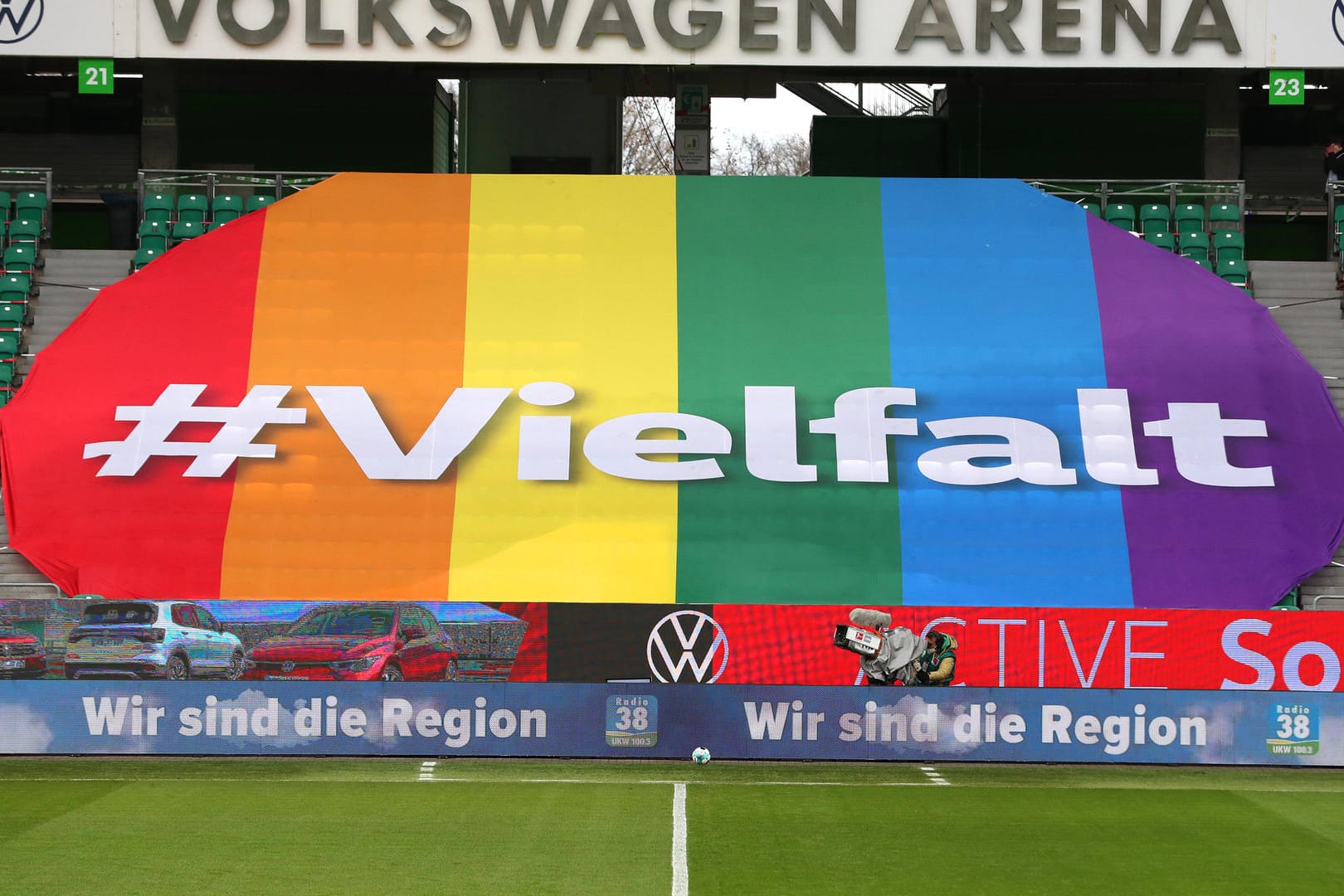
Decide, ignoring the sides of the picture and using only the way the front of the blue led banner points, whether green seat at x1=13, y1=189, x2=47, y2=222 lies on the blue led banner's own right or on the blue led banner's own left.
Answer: on the blue led banner's own right

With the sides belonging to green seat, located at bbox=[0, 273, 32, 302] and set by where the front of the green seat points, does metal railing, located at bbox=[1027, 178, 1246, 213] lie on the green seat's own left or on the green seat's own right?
on the green seat's own left

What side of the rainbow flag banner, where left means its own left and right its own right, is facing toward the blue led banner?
front

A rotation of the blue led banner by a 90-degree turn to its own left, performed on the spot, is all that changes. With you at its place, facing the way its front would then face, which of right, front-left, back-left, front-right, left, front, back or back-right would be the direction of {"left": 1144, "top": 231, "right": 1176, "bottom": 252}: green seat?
front-left

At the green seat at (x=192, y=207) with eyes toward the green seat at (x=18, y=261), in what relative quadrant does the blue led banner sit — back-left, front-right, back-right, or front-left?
back-left

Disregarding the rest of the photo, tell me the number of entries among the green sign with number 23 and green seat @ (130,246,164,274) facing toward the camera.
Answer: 2

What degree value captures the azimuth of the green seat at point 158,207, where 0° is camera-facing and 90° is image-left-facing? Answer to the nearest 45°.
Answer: approximately 0°
